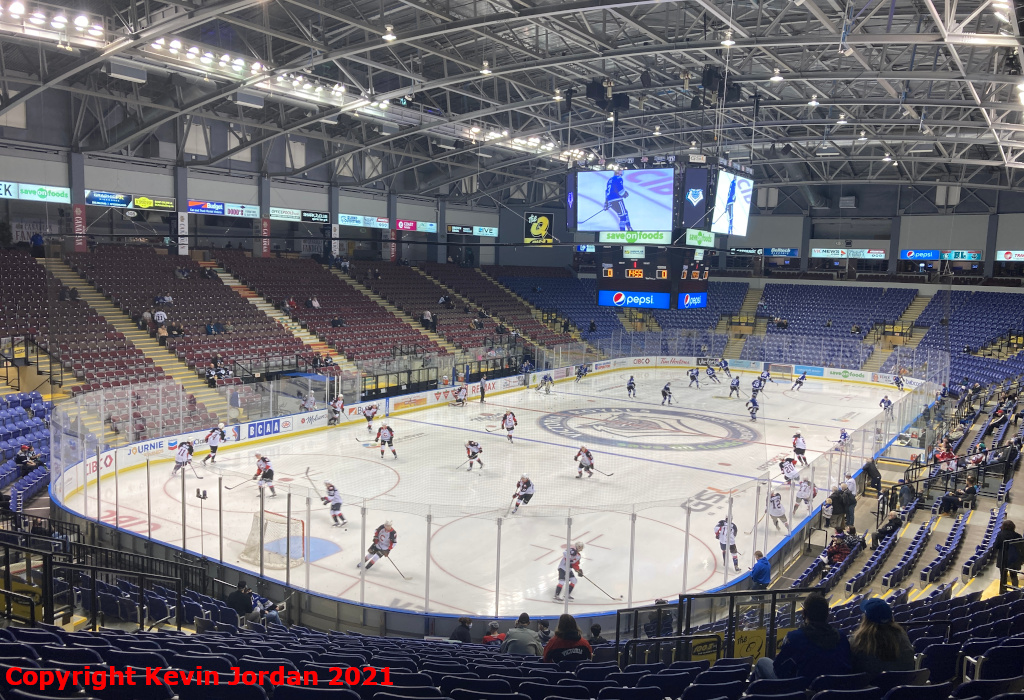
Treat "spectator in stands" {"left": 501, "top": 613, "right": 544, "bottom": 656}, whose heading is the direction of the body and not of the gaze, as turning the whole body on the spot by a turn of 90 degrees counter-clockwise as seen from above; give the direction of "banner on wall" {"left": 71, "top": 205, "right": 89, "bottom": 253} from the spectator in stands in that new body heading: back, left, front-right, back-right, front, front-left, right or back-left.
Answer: front-right

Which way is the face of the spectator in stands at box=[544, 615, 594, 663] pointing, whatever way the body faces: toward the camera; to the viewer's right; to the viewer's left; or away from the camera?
away from the camera

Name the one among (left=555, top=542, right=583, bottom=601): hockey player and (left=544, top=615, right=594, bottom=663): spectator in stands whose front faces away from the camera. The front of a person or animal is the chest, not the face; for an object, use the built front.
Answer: the spectator in stands

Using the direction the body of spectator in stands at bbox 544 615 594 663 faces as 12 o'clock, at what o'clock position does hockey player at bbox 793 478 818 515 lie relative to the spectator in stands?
The hockey player is roughly at 1 o'clock from the spectator in stands.

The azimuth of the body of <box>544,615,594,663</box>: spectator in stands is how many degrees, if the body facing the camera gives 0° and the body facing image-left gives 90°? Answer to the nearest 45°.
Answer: approximately 180°

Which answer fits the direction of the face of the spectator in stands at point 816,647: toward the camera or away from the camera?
away from the camera

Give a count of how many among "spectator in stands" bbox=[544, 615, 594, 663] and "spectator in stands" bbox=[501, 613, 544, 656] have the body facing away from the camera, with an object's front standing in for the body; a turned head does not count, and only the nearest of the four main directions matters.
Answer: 2

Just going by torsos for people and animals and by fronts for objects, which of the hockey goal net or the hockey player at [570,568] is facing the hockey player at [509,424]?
the hockey goal net

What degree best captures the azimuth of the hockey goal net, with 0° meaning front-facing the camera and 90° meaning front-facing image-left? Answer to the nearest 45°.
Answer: approximately 225°

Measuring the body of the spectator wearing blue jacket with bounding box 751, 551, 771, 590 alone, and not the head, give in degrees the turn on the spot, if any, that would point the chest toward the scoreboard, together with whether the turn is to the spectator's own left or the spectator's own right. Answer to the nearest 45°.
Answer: approximately 45° to the spectator's own right

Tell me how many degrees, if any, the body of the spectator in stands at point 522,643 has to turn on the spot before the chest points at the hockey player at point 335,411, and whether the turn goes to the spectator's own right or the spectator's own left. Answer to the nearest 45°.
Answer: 0° — they already face them

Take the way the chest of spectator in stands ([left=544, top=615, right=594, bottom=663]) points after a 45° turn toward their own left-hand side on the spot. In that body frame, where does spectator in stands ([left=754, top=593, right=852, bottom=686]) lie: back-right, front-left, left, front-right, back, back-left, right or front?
back
